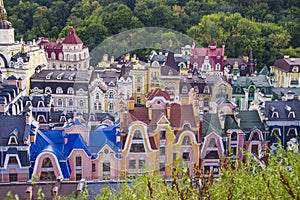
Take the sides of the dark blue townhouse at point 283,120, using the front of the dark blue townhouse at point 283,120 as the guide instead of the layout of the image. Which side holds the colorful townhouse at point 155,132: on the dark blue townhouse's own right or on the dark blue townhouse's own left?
on the dark blue townhouse's own right

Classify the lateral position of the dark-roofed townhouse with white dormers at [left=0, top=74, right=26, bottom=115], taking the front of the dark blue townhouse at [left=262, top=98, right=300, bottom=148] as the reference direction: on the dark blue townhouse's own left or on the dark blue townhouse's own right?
on the dark blue townhouse's own right

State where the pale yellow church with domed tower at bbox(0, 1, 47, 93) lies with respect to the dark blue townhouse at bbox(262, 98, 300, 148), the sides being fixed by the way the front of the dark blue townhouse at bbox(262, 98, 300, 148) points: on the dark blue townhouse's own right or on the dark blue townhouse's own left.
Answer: on the dark blue townhouse's own right

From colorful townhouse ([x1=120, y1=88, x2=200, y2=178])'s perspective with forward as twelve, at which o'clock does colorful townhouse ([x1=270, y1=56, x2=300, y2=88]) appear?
colorful townhouse ([x1=270, y1=56, x2=300, y2=88]) is roughly at 7 o'clock from colorful townhouse ([x1=120, y1=88, x2=200, y2=178]).

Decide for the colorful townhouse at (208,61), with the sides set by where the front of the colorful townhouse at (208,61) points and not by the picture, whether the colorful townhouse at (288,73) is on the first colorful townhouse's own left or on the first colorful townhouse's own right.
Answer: on the first colorful townhouse's own left

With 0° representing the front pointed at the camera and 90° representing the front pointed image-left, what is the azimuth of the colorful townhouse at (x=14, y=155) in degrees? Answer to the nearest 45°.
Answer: approximately 0°

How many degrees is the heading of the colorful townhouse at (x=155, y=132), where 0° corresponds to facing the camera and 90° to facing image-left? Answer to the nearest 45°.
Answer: approximately 0°

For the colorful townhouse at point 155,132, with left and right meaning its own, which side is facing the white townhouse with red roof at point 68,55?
back

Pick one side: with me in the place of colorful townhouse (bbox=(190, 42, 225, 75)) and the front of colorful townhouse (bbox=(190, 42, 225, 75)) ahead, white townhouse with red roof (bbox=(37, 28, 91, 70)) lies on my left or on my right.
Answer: on my right

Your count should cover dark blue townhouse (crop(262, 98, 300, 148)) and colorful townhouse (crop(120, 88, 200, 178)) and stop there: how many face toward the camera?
2

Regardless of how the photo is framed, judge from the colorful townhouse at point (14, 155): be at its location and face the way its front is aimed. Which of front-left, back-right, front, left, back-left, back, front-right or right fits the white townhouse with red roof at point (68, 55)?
back

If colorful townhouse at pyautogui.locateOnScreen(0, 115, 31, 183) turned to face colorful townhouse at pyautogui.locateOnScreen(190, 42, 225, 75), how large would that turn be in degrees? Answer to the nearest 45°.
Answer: approximately 135° to its left
